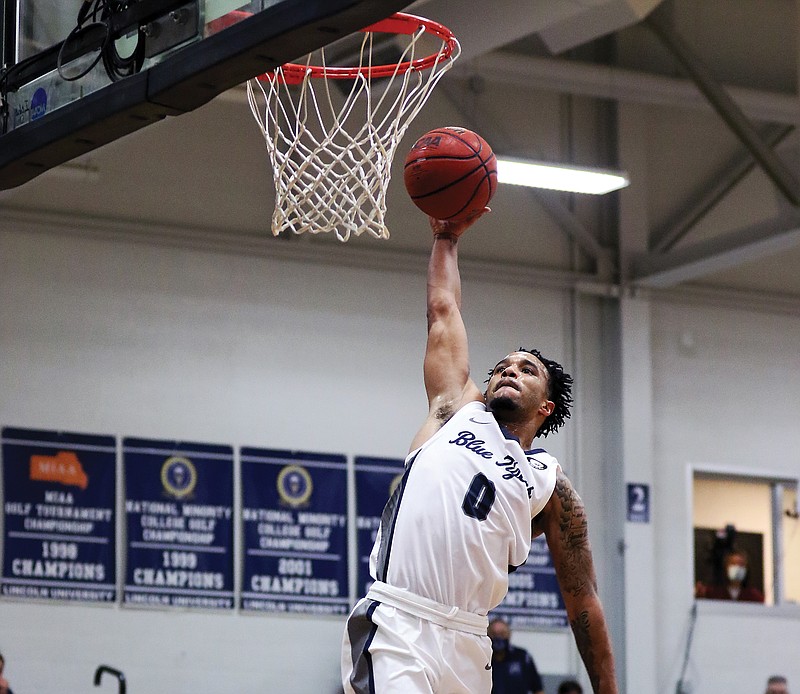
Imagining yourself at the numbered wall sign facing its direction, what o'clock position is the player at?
The player is roughly at 12 o'clock from the numbered wall sign.

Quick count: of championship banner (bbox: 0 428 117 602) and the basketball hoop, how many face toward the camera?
1

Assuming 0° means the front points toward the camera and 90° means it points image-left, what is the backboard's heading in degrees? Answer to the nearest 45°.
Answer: approximately 225°

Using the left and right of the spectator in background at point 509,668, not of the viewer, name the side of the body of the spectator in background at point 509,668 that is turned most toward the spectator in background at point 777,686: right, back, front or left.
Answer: left

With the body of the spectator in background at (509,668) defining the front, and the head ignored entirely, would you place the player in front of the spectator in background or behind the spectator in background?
in front

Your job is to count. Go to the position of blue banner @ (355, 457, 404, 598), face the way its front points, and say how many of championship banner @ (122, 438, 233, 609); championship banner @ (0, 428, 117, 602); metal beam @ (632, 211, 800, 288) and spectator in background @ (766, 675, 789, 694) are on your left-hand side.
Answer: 2
